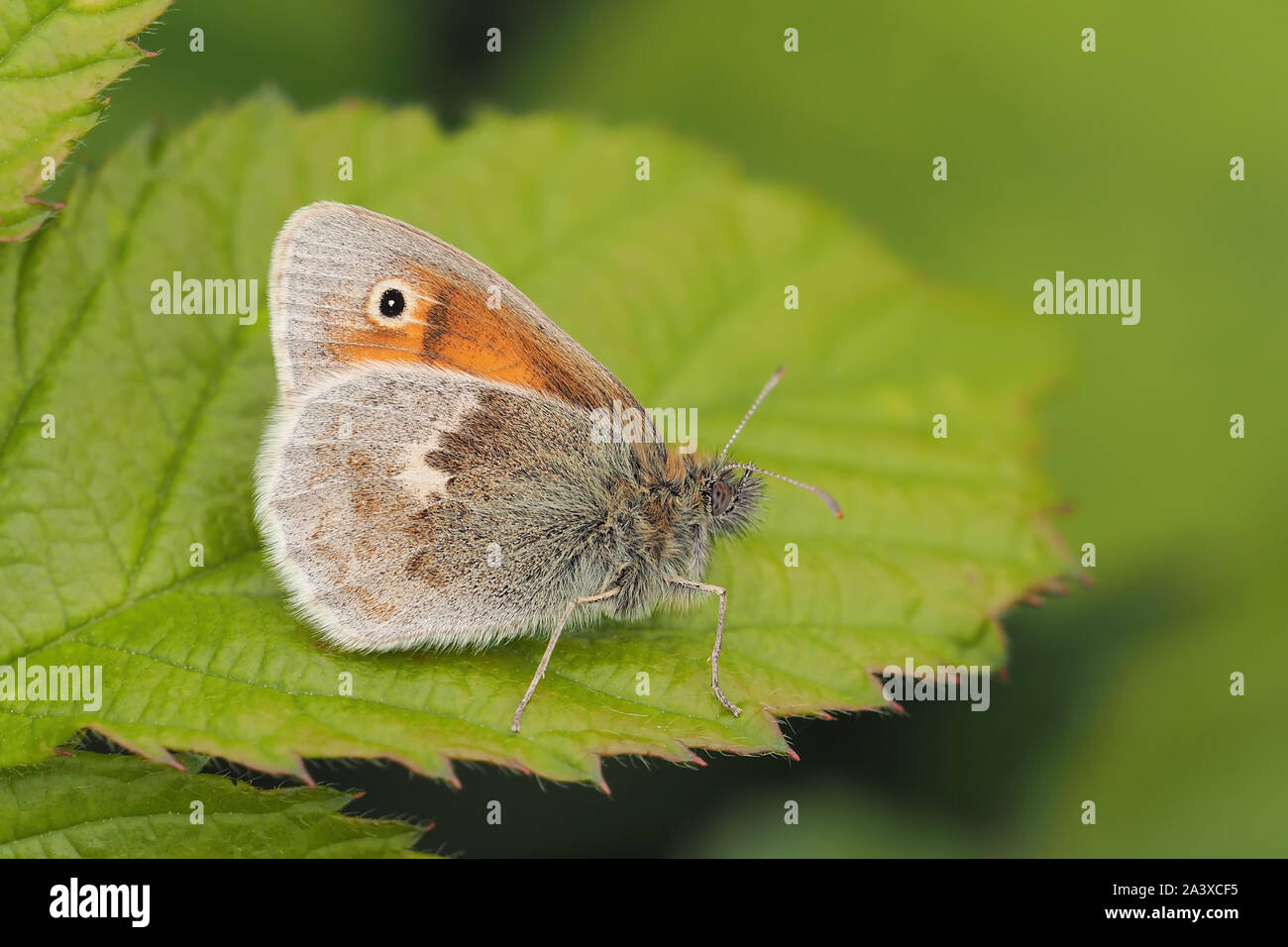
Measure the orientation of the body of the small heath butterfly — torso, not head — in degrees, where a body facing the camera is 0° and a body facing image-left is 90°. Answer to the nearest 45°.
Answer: approximately 270°

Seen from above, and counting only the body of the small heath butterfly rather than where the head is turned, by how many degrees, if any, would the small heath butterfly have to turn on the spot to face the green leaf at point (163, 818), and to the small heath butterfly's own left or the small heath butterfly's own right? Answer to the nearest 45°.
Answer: approximately 135° to the small heath butterfly's own right
